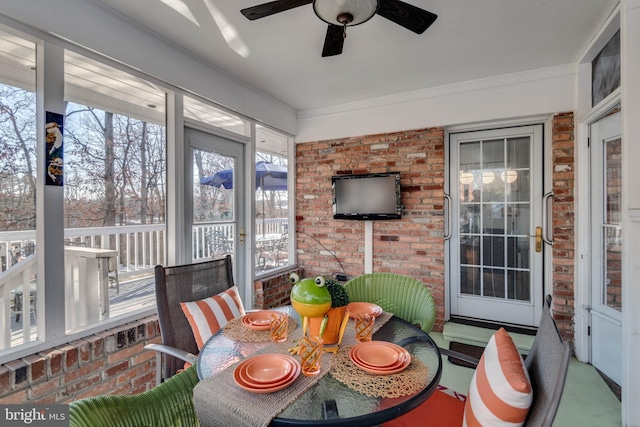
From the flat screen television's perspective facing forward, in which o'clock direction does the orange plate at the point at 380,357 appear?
The orange plate is roughly at 12 o'clock from the flat screen television.

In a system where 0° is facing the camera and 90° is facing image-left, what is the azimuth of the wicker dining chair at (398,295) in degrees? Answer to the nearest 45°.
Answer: approximately 45°

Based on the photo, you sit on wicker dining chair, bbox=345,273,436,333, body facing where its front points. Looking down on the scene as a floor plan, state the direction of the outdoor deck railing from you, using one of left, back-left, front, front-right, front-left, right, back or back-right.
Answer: front-right

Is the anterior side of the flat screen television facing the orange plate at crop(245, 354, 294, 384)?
yes

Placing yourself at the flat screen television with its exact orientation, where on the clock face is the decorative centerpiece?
The decorative centerpiece is roughly at 12 o'clock from the flat screen television.

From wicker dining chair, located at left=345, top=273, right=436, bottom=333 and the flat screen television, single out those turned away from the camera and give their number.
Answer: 0

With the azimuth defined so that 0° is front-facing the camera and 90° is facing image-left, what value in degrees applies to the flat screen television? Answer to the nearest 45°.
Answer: approximately 0°

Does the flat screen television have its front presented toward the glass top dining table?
yes

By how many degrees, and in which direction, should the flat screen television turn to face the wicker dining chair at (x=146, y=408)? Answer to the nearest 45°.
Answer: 0° — it already faces it

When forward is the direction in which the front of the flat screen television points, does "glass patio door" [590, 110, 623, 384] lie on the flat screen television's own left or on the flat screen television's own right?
on the flat screen television's own left

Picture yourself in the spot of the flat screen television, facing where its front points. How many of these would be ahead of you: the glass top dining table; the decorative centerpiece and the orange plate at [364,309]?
3
